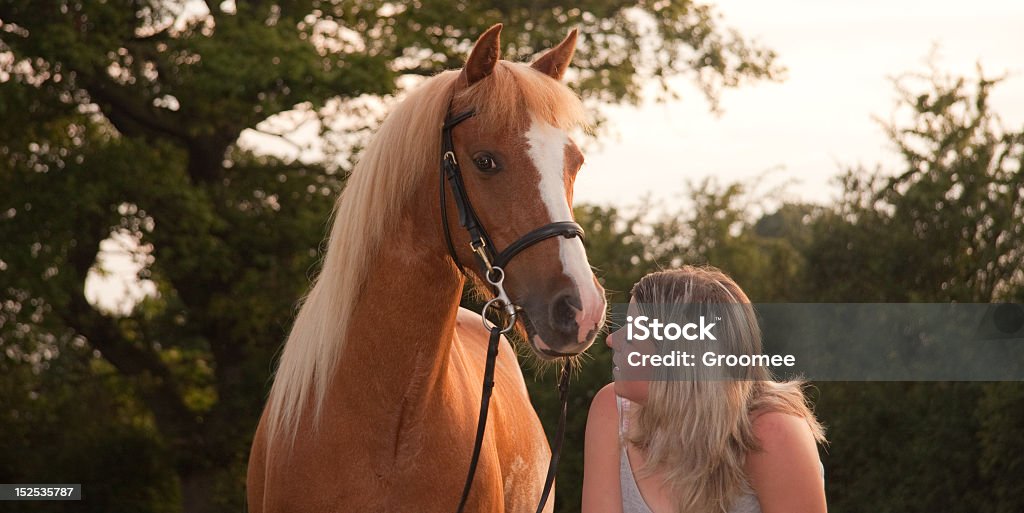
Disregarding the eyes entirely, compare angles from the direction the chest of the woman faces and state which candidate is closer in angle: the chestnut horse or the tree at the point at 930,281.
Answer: the chestnut horse

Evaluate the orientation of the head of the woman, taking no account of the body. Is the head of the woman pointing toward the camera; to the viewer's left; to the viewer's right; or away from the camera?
to the viewer's left

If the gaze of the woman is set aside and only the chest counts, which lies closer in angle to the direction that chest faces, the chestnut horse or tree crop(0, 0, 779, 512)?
the chestnut horse

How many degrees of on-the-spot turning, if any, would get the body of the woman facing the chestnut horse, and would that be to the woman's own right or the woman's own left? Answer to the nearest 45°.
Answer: approximately 45° to the woman's own right
